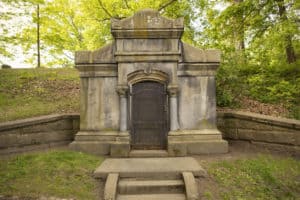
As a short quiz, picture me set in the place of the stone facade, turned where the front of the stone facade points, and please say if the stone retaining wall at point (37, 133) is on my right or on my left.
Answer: on my right

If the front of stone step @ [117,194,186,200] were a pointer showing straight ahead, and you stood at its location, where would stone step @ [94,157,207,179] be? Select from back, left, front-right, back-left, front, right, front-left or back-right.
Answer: back

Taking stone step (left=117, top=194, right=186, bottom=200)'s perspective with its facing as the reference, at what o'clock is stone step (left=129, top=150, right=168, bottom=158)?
stone step (left=129, top=150, right=168, bottom=158) is roughly at 6 o'clock from stone step (left=117, top=194, right=186, bottom=200).

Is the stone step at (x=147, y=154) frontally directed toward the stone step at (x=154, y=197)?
yes

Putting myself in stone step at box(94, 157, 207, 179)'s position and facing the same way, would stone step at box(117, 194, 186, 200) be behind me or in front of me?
in front

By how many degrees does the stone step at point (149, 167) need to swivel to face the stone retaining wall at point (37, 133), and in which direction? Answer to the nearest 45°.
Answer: approximately 135° to its right

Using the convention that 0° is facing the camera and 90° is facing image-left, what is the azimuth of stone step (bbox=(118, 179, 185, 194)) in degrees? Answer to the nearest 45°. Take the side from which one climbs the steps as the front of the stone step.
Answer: approximately 0°

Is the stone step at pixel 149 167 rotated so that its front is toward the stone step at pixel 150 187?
yes
